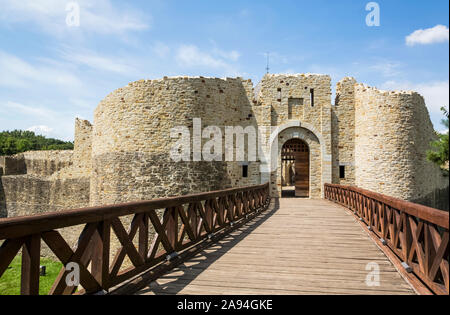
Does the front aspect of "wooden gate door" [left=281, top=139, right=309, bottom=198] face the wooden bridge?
yes

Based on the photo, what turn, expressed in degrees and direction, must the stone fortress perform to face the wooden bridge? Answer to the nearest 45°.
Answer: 0° — it already faces it

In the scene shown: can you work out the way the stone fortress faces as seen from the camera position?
facing the viewer

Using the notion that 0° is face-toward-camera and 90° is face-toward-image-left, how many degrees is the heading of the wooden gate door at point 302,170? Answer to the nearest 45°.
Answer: approximately 0°
